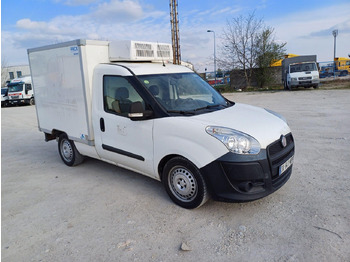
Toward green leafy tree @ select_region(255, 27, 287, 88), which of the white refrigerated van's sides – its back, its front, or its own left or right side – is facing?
left

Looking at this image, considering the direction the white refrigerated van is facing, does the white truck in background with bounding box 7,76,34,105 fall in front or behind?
behind

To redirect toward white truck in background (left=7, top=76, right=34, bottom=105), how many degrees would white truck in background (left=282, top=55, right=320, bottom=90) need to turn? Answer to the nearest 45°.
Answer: approximately 90° to its right

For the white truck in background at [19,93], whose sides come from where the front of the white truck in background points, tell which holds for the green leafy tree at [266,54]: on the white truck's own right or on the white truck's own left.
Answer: on the white truck's own left

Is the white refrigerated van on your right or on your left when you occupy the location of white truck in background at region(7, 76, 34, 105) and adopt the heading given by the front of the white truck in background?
on your left

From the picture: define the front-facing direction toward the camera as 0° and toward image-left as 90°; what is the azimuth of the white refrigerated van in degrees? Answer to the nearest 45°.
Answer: approximately 315°

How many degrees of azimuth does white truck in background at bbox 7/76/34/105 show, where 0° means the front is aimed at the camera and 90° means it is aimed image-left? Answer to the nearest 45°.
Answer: approximately 45°

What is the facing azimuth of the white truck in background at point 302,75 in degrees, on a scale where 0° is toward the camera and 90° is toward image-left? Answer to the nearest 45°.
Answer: approximately 0°

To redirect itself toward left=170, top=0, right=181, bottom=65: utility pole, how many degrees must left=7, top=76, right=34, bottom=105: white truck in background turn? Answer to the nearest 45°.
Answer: approximately 90° to its left

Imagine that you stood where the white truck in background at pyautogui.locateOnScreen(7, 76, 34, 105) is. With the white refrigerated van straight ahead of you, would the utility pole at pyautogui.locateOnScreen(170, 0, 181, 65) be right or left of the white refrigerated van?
left
